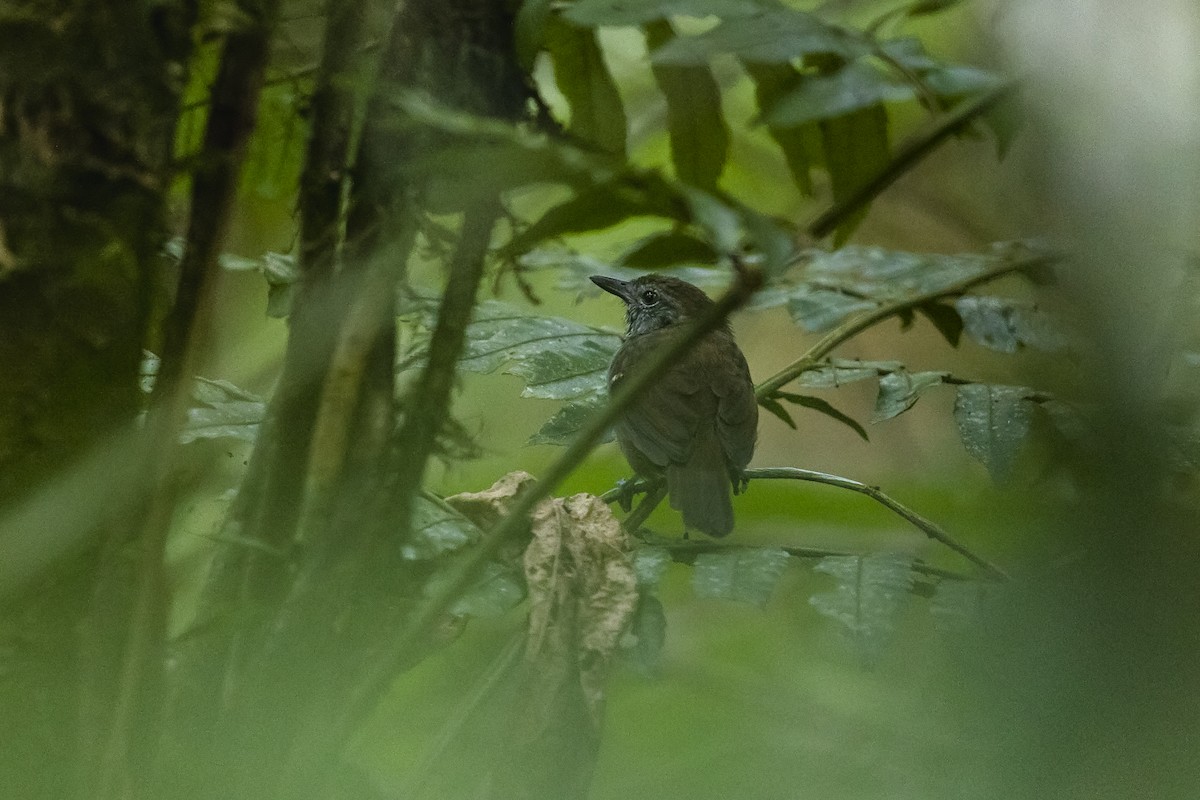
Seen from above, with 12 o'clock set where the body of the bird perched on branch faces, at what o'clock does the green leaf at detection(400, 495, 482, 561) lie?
The green leaf is roughly at 8 o'clock from the bird perched on branch.

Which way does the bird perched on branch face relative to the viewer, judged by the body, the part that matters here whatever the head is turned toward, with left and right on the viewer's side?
facing away from the viewer and to the left of the viewer

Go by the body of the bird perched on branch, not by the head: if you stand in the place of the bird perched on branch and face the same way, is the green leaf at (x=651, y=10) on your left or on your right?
on your left
